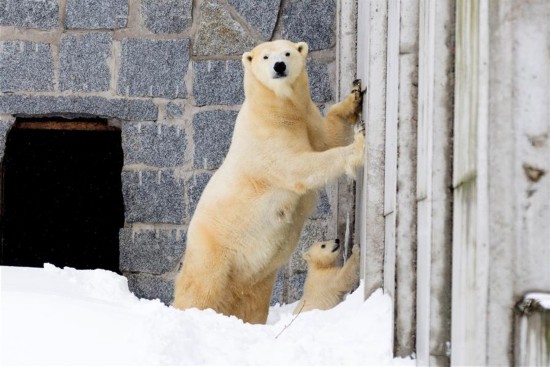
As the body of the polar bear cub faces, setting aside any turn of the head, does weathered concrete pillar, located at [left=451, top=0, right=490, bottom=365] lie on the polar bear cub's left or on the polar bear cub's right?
on the polar bear cub's right

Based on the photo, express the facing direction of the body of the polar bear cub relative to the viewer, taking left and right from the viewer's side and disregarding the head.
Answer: facing to the right of the viewer
